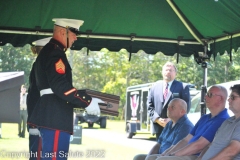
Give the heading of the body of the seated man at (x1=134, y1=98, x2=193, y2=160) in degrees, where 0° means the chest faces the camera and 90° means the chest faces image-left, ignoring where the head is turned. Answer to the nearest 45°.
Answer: approximately 45°

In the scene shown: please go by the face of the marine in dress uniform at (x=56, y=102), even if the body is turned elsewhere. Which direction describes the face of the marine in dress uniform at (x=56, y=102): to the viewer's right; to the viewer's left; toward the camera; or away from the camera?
to the viewer's right

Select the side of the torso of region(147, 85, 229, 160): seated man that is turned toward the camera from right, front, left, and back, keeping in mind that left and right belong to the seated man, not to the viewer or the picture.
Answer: left

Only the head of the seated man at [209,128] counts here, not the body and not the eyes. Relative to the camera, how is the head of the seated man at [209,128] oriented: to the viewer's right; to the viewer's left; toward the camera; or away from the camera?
to the viewer's left

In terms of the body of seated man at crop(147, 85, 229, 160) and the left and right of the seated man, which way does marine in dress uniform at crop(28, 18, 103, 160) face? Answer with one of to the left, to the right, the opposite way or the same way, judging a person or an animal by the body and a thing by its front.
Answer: the opposite way

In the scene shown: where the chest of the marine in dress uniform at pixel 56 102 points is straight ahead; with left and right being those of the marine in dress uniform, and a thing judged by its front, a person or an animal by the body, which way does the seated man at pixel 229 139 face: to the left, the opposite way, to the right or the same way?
the opposite way

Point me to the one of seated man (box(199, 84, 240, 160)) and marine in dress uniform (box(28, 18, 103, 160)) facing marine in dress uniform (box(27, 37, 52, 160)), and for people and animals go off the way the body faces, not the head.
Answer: the seated man

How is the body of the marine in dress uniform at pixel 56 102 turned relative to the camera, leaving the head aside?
to the viewer's right

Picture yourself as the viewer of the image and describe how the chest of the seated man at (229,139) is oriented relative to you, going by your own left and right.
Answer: facing to the left of the viewer

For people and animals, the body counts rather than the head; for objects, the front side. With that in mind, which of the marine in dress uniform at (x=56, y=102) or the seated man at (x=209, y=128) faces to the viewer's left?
the seated man
